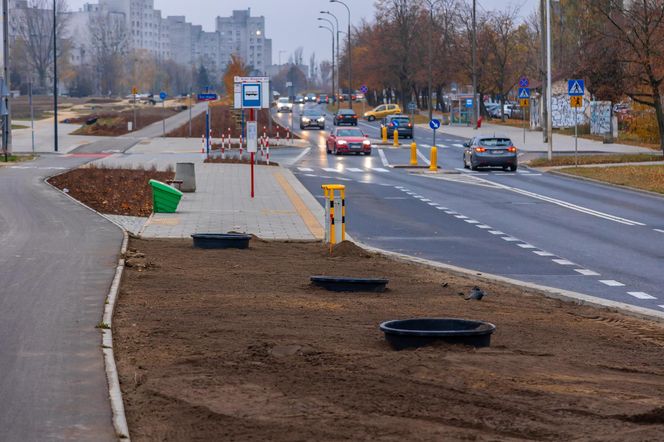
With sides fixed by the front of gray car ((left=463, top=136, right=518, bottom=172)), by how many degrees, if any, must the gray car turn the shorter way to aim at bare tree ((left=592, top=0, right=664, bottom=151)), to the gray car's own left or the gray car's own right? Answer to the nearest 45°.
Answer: approximately 45° to the gray car's own right

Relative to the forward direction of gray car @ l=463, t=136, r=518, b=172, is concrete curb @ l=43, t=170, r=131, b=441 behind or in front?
behind

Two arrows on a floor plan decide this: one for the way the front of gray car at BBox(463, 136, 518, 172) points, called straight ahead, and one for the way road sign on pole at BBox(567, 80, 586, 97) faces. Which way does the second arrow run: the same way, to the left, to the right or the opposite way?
the opposite way

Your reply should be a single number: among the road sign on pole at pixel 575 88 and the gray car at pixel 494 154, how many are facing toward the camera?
1

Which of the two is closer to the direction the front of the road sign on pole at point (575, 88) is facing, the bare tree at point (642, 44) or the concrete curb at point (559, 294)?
the concrete curb

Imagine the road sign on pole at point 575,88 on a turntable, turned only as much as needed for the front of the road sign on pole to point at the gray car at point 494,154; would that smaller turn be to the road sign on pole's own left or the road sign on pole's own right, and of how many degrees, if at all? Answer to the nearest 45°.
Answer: approximately 135° to the road sign on pole's own right

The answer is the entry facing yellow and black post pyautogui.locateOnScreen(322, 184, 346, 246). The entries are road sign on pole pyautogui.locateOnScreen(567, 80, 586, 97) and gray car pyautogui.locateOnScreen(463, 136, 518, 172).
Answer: the road sign on pole

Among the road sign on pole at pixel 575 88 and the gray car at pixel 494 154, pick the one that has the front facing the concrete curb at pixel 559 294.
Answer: the road sign on pole

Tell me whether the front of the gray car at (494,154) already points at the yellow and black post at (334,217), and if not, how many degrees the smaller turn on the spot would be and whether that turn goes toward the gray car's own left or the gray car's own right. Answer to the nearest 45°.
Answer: approximately 180°

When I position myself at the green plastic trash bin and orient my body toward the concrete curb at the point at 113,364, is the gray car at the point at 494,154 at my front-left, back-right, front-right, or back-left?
back-left

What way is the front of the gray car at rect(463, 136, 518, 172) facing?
away from the camera

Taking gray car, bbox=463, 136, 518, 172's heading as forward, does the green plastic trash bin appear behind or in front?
behind
